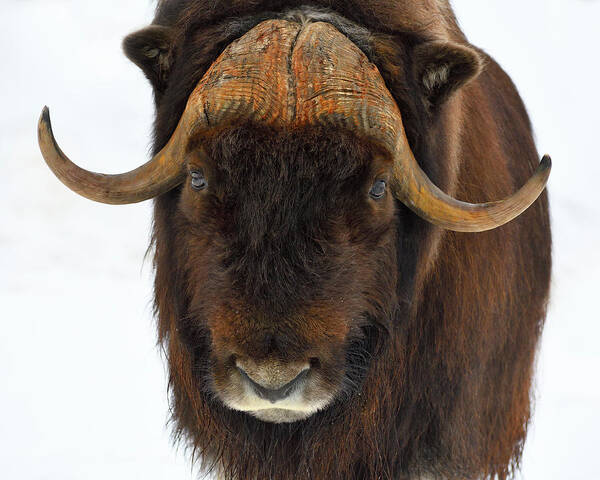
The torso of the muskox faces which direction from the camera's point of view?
toward the camera
